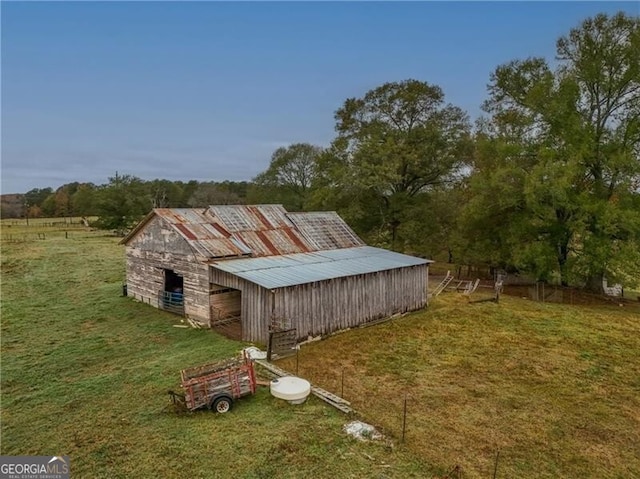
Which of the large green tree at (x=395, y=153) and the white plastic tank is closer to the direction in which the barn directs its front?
the white plastic tank

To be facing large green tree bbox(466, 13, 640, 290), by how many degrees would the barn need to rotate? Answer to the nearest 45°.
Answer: approximately 135° to its left

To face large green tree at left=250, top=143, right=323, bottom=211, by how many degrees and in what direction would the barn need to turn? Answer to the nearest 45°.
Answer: approximately 135° to its right

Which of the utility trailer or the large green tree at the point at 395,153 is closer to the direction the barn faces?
the utility trailer

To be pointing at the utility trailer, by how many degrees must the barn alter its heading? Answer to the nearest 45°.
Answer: approximately 45° to its left

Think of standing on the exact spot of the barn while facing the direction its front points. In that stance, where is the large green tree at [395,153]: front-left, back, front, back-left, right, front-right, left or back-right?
back

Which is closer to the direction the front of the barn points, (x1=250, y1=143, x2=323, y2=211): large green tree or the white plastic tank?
the white plastic tank

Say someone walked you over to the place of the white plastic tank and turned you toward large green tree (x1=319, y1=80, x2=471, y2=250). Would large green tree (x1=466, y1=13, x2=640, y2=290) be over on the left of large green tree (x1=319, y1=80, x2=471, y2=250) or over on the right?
right

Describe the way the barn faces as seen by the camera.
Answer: facing the viewer and to the left of the viewer

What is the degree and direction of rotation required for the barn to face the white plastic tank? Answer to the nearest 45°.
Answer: approximately 45° to its left
